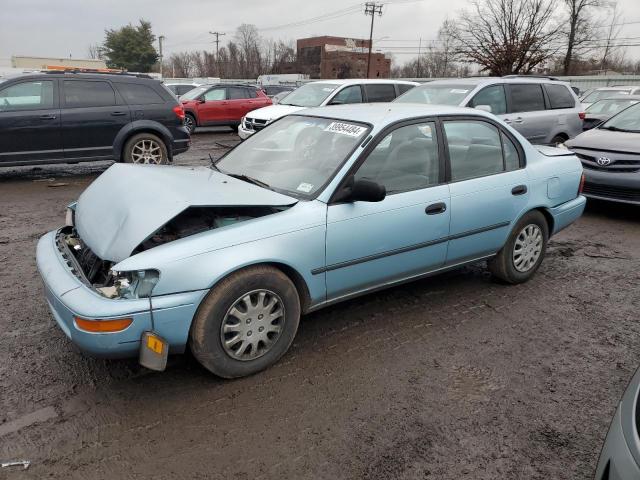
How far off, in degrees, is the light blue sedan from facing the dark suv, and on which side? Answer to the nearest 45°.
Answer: approximately 90° to its right

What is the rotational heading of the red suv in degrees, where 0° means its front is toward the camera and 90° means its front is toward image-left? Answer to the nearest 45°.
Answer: approximately 45°

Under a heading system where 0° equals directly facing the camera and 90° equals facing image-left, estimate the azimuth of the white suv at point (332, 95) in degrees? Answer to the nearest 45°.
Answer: approximately 45°

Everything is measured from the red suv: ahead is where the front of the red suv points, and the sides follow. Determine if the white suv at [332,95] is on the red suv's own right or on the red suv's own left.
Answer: on the red suv's own left

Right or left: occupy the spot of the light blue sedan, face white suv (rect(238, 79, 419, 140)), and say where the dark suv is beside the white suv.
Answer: left

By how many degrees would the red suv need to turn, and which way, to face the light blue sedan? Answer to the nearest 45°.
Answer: approximately 45° to its left

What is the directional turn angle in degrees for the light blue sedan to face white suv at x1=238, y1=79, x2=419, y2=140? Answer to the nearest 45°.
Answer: approximately 135° to its right
